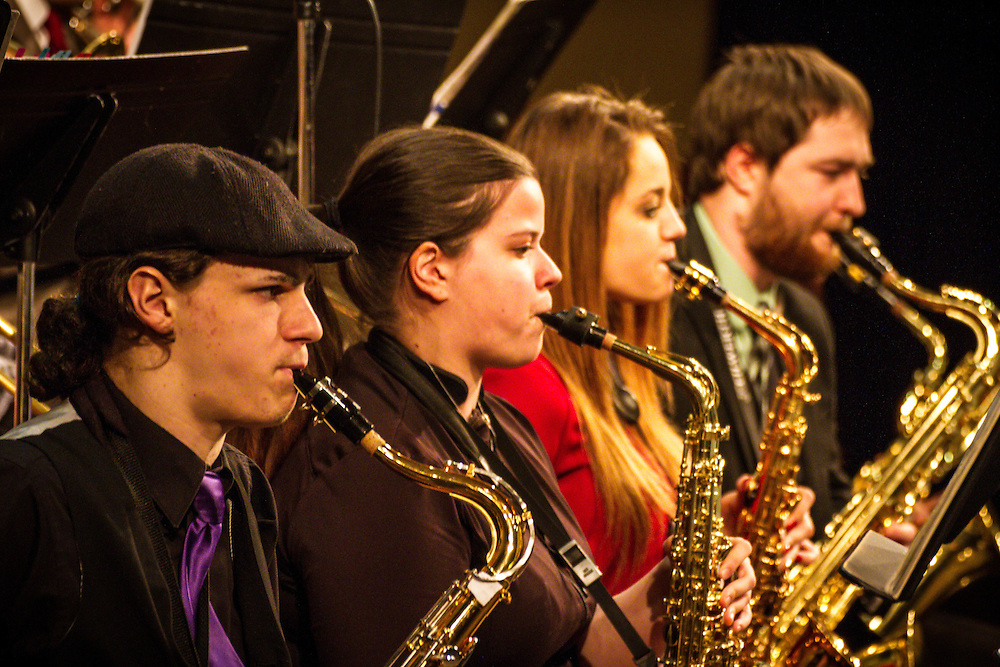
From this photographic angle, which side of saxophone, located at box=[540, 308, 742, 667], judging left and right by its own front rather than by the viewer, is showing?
right

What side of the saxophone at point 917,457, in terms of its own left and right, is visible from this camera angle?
right

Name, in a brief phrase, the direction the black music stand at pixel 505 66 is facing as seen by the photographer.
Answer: facing away from the viewer and to the left of the viewer

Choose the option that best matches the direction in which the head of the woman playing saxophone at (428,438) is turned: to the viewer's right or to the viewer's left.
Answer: to the viewer's right

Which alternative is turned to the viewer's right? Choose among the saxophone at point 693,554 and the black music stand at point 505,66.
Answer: the saxophone

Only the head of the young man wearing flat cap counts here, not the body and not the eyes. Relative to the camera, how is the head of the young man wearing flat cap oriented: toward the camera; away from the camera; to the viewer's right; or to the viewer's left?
to the viewer's right

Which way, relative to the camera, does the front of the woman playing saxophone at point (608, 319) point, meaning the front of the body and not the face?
to the viewer's right
